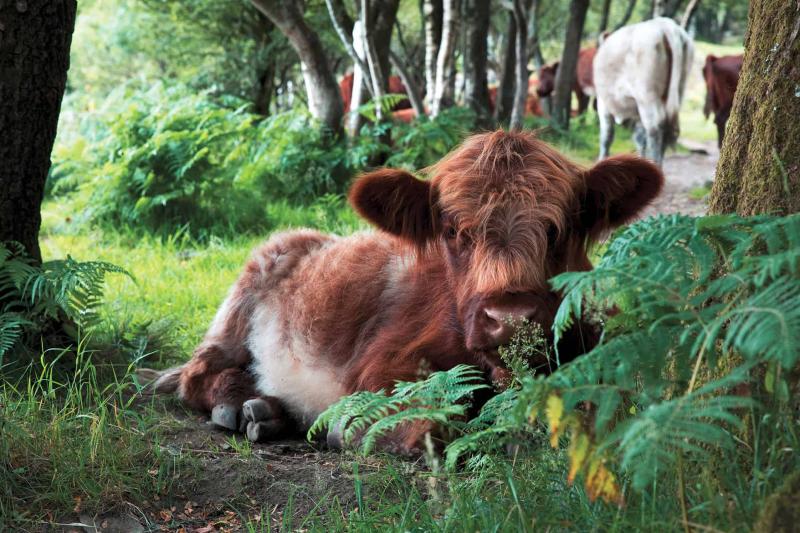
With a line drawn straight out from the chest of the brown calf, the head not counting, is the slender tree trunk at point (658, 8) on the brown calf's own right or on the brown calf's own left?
on the brown calf's own left

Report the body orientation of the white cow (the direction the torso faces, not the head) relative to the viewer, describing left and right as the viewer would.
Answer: facing away from the viewer and to the left of the viewer

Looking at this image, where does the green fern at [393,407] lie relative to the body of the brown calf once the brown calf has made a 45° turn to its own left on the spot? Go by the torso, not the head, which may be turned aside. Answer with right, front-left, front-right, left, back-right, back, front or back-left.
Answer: right

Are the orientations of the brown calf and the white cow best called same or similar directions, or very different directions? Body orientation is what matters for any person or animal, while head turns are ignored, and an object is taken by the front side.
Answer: very different directions

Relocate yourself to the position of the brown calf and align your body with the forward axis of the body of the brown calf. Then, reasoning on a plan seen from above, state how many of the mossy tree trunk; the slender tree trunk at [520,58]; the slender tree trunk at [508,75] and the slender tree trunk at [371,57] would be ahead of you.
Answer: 1

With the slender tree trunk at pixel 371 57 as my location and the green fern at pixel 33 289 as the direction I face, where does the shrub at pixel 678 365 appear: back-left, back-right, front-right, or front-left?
front-left

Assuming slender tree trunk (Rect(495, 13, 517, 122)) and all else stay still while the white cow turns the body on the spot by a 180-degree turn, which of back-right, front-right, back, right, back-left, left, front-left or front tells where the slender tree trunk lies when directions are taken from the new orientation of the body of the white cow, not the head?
back

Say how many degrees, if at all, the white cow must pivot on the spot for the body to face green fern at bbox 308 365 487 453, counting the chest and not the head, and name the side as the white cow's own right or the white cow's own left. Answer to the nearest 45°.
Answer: approximately 135° to the white cow's own left

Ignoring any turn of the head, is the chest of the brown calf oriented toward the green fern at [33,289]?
no

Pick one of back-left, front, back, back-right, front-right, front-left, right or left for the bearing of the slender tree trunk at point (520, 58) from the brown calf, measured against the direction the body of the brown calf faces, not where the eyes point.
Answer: back-left

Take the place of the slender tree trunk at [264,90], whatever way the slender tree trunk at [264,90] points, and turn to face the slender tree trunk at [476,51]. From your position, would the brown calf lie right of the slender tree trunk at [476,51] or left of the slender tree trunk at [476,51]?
right

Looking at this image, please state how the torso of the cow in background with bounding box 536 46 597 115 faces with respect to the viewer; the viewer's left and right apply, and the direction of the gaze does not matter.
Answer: facing to the left of the viewer

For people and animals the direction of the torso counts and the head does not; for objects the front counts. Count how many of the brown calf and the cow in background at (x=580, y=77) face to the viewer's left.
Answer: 1

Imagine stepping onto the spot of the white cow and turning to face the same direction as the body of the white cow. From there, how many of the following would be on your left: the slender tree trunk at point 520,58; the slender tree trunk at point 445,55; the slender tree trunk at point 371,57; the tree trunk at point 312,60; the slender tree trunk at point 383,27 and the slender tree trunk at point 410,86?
6

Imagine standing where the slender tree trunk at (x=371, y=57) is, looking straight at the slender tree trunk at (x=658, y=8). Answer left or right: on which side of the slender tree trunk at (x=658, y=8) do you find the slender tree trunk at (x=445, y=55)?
right

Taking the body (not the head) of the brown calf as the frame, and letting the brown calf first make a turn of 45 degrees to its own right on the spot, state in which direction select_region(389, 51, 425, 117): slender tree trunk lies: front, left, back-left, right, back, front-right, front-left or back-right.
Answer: back

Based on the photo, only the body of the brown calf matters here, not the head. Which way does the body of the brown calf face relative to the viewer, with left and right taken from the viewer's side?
facing the viewer and to the right of the viewer

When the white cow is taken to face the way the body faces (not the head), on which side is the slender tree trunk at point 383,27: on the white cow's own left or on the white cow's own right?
on the white cow's own left
